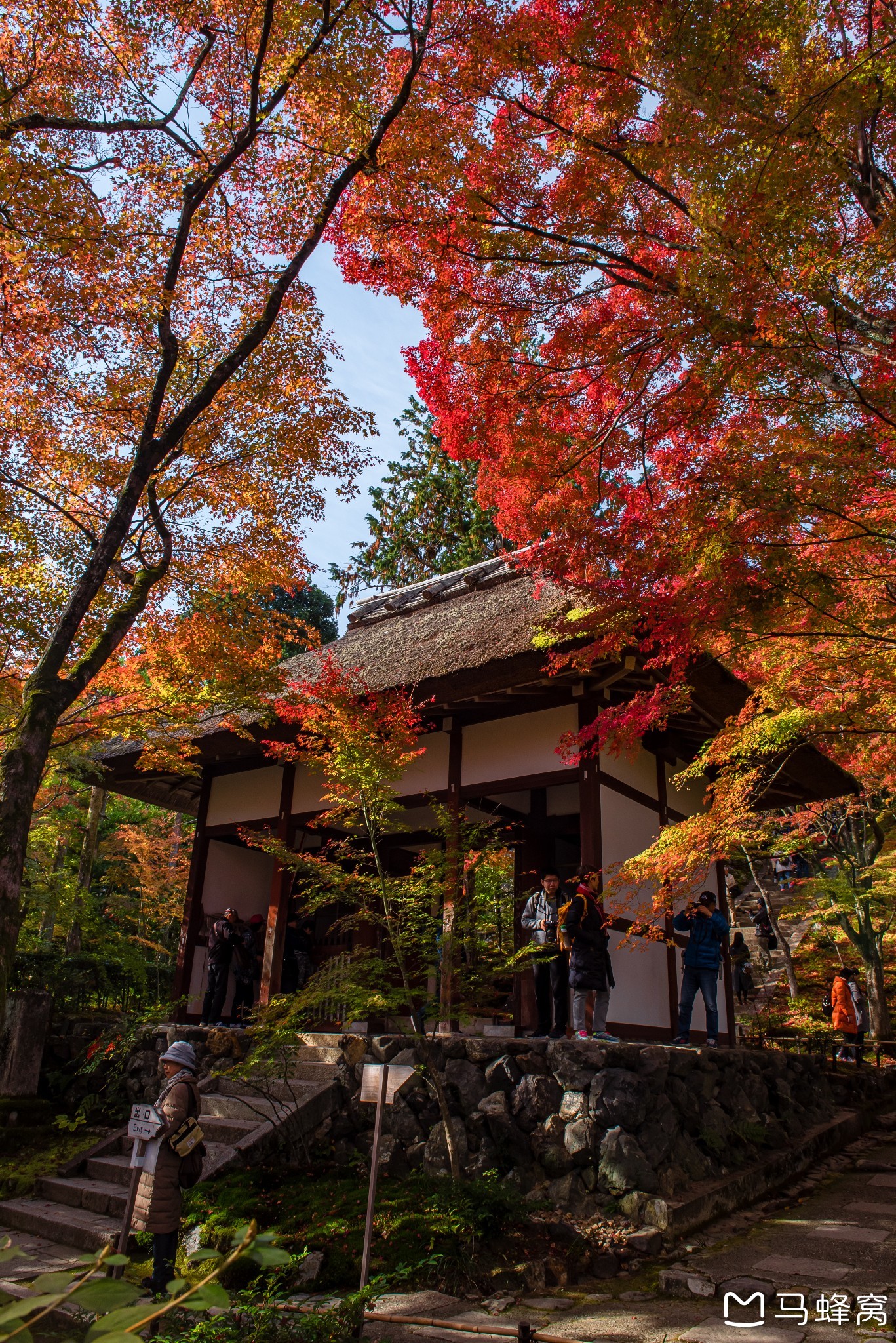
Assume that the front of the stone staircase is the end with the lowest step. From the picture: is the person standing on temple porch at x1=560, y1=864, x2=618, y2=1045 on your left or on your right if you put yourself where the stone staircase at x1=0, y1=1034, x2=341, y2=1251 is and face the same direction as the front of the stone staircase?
on your left

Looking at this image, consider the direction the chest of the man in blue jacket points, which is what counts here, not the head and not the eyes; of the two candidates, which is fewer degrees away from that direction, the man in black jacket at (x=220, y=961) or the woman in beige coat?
the woman in beige coat

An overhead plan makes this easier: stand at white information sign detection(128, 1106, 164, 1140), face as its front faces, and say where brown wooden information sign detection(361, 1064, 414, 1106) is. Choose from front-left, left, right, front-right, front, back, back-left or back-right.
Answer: left

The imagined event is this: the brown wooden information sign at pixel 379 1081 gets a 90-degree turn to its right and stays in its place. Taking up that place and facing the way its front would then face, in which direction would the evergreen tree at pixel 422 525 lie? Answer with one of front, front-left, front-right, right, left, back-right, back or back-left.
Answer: right

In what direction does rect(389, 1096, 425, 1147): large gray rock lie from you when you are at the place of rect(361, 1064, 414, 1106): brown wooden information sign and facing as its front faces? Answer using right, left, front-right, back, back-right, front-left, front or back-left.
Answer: back

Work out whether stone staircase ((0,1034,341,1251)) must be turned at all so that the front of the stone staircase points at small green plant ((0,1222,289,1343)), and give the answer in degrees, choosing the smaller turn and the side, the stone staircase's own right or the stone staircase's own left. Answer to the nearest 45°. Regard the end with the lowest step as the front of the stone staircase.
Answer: approximately 45° to the stone staircase's own left

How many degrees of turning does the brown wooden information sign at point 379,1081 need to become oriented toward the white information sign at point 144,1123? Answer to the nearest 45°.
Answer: approximately 90° to its right

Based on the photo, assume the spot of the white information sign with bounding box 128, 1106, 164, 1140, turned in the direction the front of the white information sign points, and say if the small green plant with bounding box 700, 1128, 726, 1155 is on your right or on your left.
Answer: on your left
